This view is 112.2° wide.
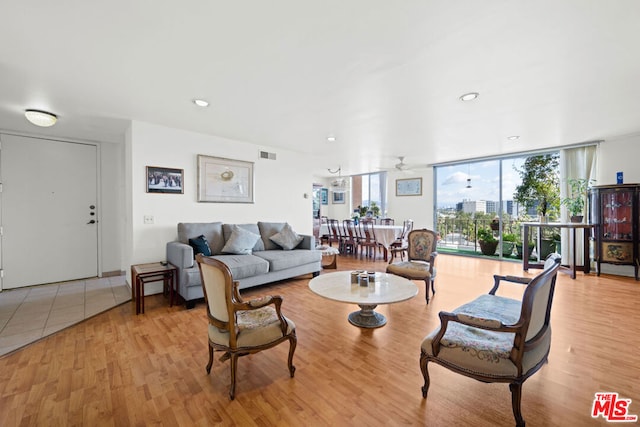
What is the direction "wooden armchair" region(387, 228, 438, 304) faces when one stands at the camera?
facing the viewer and to the left of the viewer

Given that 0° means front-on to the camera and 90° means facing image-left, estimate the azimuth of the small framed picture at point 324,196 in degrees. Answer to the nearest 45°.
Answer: approximately 45°

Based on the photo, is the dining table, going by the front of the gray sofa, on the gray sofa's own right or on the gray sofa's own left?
on the gray sofa's own left

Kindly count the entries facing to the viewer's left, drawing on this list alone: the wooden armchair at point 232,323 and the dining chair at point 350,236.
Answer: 0

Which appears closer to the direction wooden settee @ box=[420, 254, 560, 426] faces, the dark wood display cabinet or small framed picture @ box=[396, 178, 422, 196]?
the small framed picture

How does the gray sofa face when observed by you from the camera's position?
facing the viewer and to the right of the viewer
